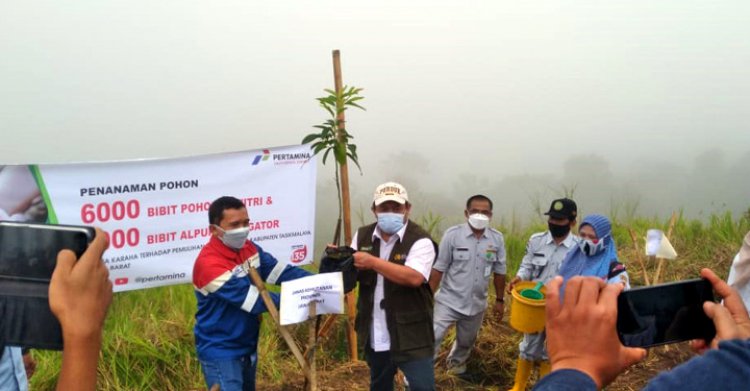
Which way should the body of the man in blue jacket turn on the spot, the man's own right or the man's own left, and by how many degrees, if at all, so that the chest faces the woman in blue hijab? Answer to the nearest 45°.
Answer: approximately 45° to the man's own left

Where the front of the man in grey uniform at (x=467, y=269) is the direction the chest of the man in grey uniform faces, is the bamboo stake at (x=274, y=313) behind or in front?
in front

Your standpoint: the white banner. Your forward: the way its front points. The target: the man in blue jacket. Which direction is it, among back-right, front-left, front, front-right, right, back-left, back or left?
front

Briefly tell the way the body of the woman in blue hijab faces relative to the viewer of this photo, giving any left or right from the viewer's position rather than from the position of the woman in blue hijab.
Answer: facing the viewer and to the left of the viewer

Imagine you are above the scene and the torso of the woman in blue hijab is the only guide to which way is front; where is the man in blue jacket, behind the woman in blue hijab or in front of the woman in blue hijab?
in front

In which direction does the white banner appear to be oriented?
toward the camera

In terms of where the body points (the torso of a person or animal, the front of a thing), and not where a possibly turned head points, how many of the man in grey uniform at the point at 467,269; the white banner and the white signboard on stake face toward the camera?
3

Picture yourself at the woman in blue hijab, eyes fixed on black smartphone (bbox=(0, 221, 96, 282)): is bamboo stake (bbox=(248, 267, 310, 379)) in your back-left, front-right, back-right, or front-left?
front-right

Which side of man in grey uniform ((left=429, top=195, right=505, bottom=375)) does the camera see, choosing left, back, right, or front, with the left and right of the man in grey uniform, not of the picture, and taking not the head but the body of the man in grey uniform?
front

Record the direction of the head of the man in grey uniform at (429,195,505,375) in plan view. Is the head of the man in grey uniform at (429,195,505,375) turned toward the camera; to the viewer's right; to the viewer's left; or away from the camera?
toward the camera

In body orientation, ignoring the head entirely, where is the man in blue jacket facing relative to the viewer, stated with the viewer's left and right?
facing the viewer and to the right of the viewer

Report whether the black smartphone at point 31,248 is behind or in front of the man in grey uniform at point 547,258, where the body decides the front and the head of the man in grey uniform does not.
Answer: in front

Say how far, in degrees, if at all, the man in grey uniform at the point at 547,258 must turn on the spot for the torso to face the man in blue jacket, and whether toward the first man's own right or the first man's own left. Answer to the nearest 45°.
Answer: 0° — they already face them

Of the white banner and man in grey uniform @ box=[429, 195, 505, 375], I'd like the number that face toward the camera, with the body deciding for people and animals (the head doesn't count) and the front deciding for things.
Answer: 2

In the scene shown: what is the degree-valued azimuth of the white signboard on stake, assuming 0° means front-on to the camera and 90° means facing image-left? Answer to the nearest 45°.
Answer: approximately 0°

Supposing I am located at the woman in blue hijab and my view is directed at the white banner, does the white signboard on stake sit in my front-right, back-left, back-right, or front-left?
front-left
